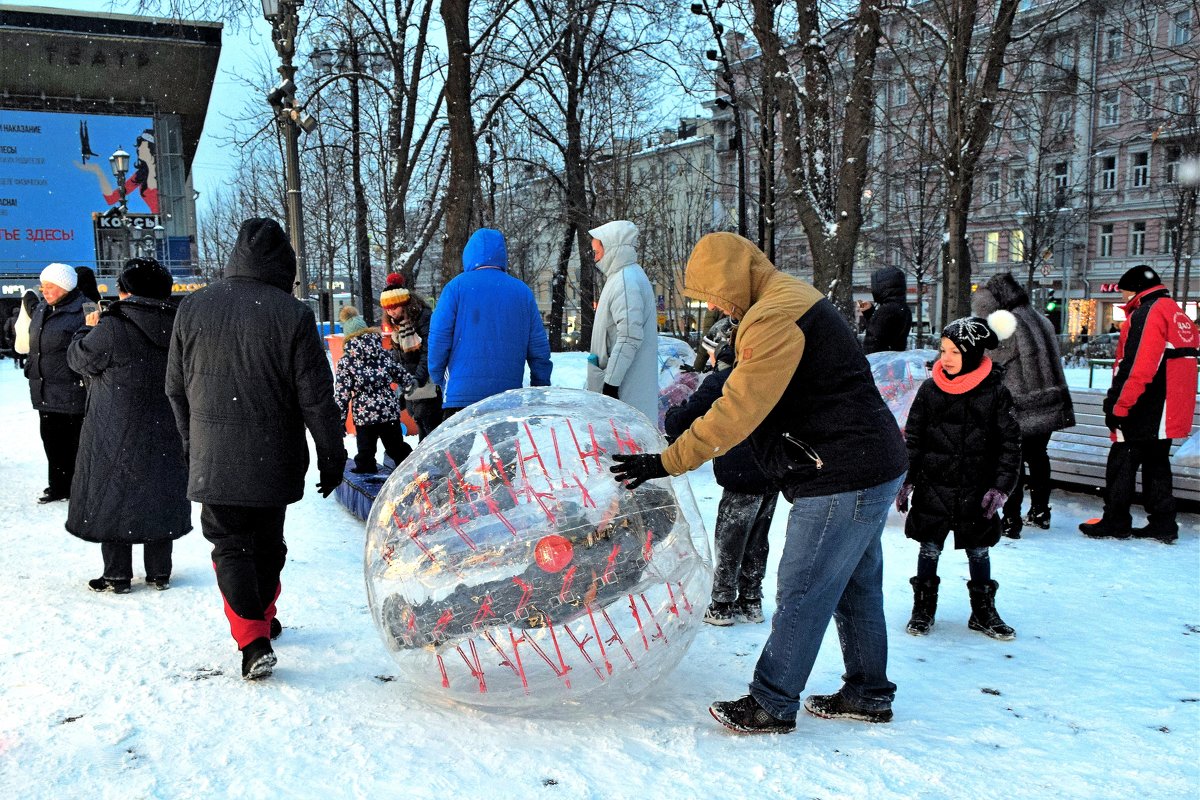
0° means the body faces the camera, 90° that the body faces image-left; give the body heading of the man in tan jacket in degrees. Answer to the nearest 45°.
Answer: approximately 90°

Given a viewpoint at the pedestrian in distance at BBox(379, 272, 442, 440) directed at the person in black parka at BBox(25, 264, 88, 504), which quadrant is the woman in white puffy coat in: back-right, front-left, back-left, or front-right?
back-left

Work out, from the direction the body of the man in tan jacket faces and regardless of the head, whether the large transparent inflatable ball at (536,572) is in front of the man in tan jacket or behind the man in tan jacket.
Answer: in front

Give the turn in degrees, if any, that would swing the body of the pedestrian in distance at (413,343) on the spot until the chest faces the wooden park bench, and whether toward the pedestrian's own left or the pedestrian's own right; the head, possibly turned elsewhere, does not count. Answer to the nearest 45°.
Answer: approximately 135° to the pedestrian's own left

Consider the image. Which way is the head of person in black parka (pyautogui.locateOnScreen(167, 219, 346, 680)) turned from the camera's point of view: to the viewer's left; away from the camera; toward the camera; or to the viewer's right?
away from the camera

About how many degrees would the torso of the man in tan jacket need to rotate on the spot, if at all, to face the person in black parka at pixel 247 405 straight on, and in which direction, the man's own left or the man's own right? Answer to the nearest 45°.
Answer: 0° — they already face them

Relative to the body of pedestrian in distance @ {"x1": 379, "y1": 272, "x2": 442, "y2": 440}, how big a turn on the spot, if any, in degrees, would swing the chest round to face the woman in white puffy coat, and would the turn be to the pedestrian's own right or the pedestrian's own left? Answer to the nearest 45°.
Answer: approximately 90° to the pedestrian's own left

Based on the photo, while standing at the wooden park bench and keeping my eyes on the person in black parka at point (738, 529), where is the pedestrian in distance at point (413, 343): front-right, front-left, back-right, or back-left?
front-right

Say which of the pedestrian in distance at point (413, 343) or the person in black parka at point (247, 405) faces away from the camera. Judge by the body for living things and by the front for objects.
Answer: the person in black parka

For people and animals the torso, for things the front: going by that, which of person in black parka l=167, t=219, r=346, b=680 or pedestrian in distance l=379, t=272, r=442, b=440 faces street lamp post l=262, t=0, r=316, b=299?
the person in black parka

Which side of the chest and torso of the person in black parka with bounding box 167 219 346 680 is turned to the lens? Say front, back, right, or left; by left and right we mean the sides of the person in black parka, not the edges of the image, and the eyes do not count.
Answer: back

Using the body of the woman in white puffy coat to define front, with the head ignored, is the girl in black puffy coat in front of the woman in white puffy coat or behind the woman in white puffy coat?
behind

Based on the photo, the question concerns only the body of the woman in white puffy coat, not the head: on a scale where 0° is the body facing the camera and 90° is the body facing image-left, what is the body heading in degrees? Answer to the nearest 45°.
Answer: approximately 90°

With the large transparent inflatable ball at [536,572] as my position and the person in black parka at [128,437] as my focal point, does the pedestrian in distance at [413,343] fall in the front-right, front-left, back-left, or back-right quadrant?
front-right

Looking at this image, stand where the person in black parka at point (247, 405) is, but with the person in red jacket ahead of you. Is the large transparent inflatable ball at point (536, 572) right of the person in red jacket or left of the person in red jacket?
right

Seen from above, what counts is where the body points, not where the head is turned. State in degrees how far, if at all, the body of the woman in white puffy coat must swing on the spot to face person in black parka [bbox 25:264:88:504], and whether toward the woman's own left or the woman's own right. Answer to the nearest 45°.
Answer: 0° — they already face them

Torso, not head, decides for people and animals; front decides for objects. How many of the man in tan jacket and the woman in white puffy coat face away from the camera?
0

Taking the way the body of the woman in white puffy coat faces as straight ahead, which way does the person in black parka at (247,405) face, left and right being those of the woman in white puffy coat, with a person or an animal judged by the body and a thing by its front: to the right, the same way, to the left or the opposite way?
to the right

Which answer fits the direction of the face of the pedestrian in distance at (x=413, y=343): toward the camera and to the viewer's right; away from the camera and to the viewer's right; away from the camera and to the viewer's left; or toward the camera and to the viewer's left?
toward the camera and to the viewer's left

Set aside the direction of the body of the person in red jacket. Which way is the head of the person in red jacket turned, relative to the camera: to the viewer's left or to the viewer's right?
to the viewer's left

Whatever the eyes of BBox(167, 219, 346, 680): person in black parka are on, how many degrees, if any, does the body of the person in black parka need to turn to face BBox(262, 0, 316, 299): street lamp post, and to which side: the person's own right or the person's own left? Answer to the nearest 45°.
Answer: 0° — they already face it
